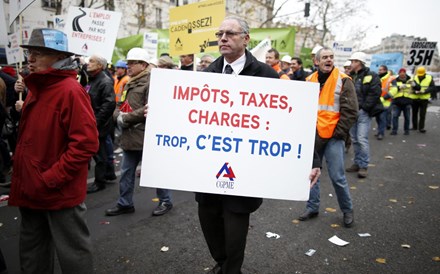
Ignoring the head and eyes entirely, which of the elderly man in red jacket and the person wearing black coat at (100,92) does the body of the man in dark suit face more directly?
the elderly man in red jacket

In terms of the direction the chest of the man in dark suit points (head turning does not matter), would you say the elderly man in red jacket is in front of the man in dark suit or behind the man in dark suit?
in front

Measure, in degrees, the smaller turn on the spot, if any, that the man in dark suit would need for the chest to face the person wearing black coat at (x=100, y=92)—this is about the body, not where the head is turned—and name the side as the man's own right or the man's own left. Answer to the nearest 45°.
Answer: approximately 90° to the man's own right

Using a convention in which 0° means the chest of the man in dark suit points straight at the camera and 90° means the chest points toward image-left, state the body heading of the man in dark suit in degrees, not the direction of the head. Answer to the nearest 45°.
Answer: approximately 45°

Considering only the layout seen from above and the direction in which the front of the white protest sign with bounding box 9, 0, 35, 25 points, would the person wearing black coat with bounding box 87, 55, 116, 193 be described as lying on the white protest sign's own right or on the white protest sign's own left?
on the white protest sign's own left

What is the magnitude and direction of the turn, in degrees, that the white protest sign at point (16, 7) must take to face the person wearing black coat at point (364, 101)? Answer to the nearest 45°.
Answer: approximately 90° to its left
